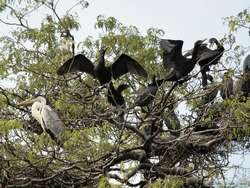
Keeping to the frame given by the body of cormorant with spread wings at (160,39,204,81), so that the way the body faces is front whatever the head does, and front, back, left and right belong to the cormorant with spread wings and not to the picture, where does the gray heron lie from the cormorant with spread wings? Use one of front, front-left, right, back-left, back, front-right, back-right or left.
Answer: back

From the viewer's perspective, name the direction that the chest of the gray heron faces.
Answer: to the viewer's left

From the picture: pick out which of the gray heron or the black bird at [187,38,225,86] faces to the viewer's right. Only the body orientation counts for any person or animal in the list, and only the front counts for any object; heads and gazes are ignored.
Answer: the black bird

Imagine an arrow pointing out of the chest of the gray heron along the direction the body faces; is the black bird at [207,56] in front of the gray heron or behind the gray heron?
behind

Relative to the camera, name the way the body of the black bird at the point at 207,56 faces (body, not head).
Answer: to the viewer's right

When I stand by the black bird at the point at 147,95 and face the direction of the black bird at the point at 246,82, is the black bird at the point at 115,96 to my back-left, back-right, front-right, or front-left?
back-left
